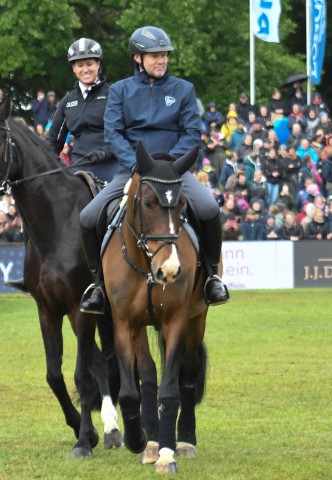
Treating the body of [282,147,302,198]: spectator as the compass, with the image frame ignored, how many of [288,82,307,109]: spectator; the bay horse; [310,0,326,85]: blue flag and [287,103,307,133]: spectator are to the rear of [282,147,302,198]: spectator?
3

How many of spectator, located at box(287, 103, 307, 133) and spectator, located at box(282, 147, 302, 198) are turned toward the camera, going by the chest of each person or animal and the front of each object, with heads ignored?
2

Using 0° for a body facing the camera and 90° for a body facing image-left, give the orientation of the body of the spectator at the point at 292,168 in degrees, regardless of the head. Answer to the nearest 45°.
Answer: approximately 0°

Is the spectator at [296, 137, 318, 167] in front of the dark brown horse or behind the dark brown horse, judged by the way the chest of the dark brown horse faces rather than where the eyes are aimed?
behind

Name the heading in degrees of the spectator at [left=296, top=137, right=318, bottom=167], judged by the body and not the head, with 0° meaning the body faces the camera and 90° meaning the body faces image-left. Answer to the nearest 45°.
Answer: approximately 0°

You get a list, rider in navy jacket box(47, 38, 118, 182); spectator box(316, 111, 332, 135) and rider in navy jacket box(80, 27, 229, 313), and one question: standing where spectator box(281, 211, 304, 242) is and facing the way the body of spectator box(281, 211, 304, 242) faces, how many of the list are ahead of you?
2

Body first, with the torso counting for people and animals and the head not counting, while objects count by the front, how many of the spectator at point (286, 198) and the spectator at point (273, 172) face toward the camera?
2
